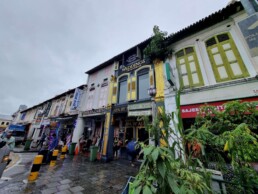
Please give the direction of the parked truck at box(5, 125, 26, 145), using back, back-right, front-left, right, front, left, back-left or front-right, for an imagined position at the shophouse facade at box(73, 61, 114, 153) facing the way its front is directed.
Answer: right

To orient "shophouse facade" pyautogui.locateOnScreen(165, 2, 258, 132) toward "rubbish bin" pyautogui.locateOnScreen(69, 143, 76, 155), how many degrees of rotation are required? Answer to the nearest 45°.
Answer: approximately 45° to its right

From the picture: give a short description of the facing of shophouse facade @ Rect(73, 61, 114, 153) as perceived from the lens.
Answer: facing the viewer and to the left of the viewer

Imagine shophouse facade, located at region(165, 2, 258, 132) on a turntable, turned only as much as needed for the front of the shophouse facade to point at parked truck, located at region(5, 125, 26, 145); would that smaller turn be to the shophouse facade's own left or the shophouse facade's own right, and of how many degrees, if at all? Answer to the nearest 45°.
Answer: approximately 45° to the shophouse facade's own right

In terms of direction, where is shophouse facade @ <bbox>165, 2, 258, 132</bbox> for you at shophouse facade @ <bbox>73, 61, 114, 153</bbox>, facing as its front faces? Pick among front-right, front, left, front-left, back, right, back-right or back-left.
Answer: left

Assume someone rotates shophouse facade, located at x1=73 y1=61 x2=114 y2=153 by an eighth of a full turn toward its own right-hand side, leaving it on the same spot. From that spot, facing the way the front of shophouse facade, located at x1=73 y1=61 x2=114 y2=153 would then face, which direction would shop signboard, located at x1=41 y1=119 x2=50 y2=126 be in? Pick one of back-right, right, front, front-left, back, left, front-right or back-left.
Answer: front-right

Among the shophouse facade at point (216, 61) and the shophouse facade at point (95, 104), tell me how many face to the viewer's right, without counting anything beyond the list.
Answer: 0

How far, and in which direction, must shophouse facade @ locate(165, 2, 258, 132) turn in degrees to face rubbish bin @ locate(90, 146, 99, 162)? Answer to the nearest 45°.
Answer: approximately 45° to its right

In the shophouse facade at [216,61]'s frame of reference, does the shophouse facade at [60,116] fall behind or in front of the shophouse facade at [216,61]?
in front
